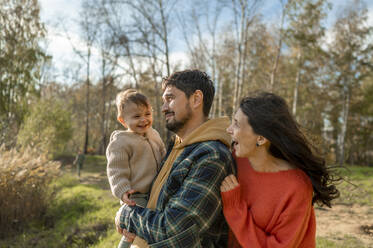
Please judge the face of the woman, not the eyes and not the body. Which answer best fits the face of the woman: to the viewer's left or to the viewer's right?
to the viewer's left

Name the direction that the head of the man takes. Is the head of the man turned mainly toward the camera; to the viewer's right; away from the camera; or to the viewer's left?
to the viewer's left

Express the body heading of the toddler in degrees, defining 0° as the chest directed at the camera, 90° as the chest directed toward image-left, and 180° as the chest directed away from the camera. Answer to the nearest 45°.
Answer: approximately 315°

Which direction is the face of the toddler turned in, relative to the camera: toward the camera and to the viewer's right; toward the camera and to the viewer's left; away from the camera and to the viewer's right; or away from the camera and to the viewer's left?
toward the camera and to the viewer's right

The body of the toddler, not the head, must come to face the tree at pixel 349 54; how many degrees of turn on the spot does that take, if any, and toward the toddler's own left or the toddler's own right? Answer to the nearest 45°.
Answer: approximately 90° to the toddler's own left

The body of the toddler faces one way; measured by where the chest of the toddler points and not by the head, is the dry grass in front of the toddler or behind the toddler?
behind

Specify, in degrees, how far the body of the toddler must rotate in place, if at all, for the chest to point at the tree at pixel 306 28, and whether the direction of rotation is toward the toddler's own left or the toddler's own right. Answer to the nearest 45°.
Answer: approximately 90° to the toddler's own left

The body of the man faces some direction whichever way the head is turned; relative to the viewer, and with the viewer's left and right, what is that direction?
facing to the left of the viewer

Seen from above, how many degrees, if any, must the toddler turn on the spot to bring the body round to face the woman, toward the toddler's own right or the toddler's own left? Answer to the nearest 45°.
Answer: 0° — they already face them
